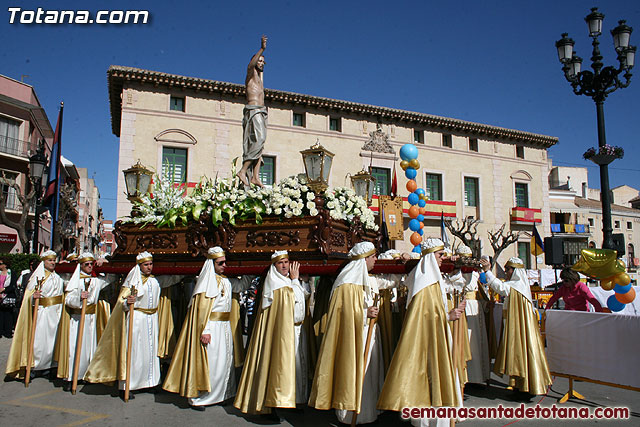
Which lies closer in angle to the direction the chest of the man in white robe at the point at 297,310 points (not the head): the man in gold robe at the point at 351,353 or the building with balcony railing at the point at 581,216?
the man in gold robe

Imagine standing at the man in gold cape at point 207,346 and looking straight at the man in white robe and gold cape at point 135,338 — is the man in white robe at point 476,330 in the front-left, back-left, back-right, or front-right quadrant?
back-right

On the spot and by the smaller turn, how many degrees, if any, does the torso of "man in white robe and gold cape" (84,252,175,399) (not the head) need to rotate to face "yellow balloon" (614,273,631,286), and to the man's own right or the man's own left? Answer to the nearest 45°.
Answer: approximately 45° to the man's own left

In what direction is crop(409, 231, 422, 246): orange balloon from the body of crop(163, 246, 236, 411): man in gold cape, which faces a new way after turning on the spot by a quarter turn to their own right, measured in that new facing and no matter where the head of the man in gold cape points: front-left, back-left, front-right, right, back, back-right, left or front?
back

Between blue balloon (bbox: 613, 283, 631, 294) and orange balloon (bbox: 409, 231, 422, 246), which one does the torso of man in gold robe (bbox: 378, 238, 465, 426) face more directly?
the blue balloon

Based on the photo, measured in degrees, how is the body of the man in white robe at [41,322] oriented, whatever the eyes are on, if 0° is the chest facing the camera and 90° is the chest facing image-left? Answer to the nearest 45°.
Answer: approximately 315°
